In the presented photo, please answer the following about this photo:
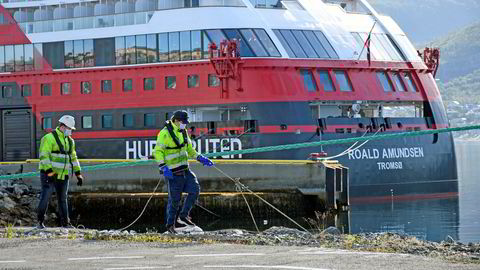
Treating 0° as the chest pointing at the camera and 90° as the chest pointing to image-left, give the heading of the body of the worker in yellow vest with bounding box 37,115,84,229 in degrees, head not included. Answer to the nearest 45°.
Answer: approximately 315°

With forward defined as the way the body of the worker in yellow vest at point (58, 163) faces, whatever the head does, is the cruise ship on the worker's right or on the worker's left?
on the worker's left

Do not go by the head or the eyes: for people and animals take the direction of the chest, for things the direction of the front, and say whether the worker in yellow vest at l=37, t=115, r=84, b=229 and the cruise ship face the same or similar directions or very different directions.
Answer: very different directions

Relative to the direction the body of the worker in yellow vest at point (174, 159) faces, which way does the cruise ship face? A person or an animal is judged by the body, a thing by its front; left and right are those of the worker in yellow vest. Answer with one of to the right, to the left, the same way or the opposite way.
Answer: the opposite way

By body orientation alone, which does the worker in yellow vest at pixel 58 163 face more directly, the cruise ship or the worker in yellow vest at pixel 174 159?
the worker in yellow vest
